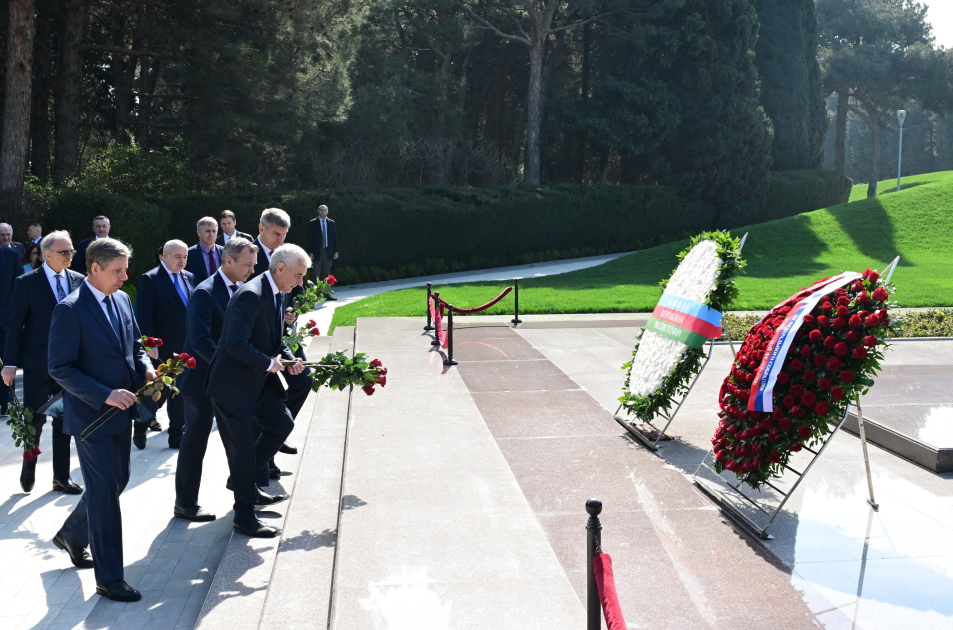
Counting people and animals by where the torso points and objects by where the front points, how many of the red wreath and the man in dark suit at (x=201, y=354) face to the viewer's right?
1

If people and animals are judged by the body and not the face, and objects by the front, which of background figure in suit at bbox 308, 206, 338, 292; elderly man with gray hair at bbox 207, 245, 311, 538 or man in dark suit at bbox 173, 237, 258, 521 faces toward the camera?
the background figure in suit

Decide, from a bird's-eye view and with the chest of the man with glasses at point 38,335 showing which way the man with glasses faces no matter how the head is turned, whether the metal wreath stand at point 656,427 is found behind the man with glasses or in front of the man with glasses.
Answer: in front

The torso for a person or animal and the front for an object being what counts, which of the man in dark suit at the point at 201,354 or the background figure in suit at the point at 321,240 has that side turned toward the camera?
the background figure in suit

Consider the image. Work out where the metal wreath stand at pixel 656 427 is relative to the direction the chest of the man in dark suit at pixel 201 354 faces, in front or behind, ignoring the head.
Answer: in front

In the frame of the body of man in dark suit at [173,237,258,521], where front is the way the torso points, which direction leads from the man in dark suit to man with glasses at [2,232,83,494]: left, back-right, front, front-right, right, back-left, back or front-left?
back-left

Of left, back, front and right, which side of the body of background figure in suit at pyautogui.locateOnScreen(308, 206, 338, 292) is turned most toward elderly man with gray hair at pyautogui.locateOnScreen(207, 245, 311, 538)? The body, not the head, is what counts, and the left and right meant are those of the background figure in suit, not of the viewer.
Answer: front

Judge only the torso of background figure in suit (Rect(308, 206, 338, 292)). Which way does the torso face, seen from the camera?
toward the camera

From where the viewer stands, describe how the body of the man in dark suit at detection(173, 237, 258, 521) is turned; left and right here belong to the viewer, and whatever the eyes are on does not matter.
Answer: facing to the right of the viewer

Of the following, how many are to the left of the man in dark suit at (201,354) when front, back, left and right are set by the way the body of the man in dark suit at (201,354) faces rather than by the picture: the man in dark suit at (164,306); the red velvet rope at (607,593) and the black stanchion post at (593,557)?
1

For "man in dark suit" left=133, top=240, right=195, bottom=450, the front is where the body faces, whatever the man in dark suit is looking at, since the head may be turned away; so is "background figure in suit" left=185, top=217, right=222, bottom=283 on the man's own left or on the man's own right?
on the man's own left

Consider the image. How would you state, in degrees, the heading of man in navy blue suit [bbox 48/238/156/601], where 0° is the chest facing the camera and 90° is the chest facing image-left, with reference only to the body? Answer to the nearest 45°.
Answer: approximately 315°

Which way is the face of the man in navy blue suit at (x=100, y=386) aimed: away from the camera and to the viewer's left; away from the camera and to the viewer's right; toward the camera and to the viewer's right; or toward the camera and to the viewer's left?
toward the camera and to the viewer's right

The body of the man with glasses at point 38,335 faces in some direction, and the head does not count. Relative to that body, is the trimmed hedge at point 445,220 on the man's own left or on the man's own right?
on the man's own left

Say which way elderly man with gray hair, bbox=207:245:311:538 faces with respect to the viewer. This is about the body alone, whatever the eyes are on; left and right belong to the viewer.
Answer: facing to the right of the viewer

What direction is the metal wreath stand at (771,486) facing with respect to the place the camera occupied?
facing the viewer and to the left of the viewer

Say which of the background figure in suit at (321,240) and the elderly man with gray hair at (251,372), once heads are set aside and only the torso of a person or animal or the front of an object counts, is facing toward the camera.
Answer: the background figure in suit

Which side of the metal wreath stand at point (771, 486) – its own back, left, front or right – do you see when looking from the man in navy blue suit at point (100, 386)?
front
